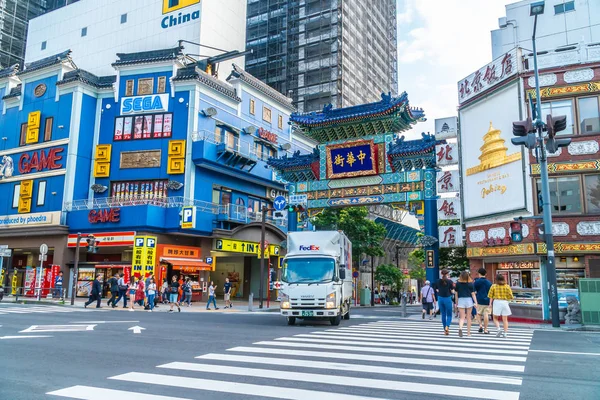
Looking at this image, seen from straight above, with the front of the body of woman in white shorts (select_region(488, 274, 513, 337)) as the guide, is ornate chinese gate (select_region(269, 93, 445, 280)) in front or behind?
in front

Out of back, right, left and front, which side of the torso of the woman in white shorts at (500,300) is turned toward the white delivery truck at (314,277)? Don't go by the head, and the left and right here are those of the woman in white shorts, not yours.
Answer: left

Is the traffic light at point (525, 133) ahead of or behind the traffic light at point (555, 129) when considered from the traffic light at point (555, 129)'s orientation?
behind

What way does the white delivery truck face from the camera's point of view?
toward the camera

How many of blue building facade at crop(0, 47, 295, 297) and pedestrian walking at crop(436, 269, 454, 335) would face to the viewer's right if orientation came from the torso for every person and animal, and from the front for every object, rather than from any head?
0

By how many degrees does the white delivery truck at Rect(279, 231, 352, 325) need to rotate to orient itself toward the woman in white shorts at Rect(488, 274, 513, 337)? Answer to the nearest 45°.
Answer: approximately 45° to its left

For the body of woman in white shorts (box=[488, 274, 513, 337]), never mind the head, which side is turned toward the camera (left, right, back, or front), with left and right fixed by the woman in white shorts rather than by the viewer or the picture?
back

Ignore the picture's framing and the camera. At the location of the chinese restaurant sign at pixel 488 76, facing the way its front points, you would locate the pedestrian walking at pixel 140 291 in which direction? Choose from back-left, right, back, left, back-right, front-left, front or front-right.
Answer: front-right

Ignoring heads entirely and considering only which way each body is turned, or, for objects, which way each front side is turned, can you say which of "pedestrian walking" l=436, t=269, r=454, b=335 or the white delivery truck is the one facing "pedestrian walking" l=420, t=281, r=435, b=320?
"pedestrian walking" l=436, t=269, r=454, b=335
